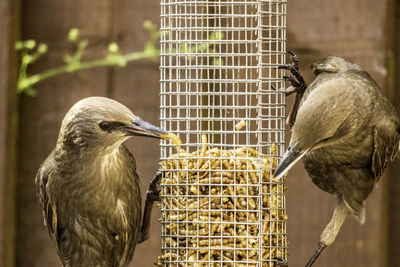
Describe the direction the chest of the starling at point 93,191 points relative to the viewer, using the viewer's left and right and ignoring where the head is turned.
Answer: facing the viewer and to the right of the viewer

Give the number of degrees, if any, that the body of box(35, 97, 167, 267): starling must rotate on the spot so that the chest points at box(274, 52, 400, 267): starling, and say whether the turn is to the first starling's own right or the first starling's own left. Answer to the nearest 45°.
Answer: approximately 45° to the first starling's own left

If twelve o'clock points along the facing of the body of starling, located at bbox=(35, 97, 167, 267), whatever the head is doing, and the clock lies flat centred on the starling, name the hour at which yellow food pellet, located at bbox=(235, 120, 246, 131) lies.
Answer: The yellow food pellet is roughly at 11 o'clock from the starling.

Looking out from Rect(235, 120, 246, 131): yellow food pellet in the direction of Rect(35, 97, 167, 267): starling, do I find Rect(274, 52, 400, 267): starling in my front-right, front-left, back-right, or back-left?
back-right

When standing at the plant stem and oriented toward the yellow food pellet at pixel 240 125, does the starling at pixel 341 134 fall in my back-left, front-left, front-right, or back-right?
front-left
